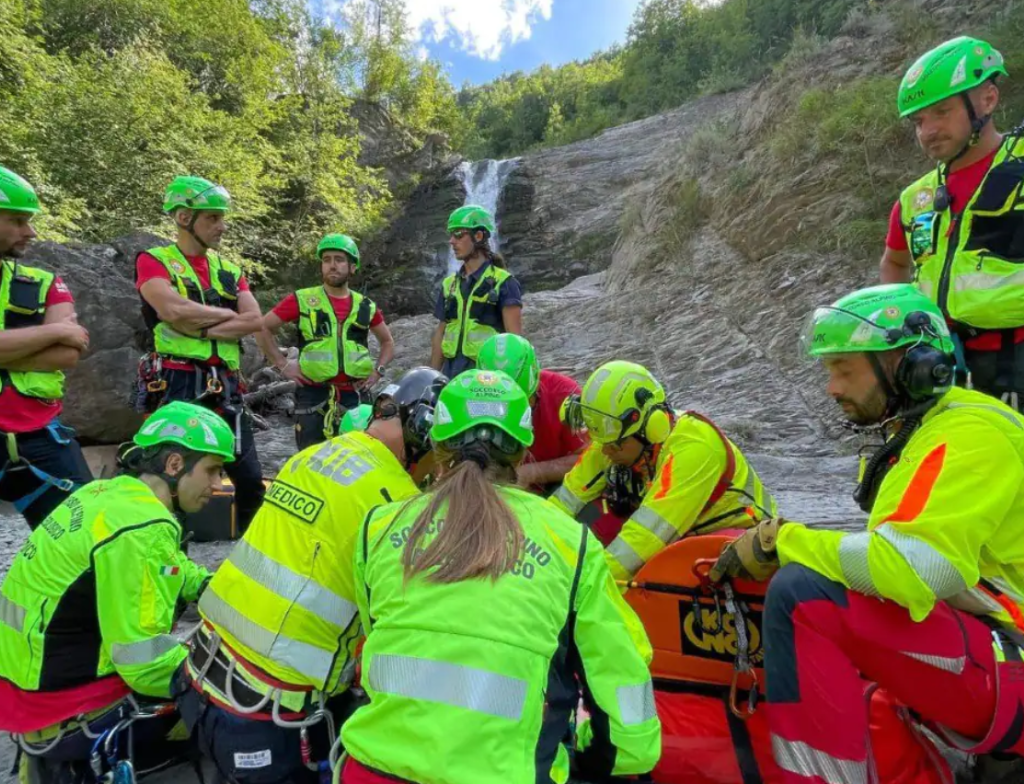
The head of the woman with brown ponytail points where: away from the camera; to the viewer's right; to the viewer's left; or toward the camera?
away from the camera

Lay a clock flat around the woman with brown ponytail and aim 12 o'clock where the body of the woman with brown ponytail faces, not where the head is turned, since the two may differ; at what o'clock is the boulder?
The boulder is roughly at 11 o'clock from the woman with brown ponytail.

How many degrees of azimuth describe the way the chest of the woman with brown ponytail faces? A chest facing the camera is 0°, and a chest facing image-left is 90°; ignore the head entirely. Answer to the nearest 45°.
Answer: approximately 180°
